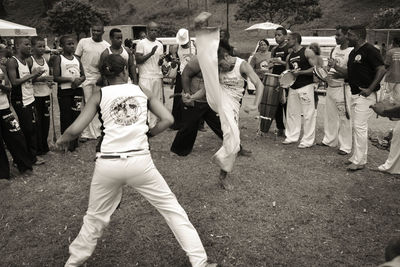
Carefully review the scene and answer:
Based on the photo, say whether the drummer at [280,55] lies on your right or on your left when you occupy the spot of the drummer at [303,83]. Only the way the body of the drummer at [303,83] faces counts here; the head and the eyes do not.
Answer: on your right

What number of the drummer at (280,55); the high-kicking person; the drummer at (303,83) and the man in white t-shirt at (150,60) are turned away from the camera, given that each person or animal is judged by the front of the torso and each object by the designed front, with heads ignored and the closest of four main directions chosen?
0

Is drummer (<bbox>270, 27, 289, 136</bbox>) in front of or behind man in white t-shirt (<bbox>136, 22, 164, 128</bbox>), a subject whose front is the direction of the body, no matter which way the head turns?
in front

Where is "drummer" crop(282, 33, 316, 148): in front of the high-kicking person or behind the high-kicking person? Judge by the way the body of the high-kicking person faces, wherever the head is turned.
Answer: behind

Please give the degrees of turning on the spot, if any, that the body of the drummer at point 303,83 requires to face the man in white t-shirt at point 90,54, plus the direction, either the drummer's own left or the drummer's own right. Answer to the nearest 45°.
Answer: approximately 45° to the drummer's own right

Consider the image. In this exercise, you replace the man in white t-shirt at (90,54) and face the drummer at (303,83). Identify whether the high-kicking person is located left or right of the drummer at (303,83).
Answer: right

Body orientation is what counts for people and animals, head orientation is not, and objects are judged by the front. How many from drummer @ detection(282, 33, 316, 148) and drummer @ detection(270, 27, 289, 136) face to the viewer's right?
0

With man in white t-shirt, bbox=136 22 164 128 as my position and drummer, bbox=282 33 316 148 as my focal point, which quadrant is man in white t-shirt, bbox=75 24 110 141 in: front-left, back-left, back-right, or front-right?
back-right

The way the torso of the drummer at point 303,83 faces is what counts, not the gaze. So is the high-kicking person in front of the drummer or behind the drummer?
in front

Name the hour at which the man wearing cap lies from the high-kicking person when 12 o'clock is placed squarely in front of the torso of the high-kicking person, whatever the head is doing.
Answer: The man wearing cap is roughly at 4 o'clock from the high-kicking person.

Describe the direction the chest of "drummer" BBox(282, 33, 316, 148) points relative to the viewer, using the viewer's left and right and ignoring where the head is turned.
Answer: facing the viewer and to the left of the viewer

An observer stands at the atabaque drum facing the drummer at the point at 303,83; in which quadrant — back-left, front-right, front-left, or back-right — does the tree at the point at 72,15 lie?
back-left

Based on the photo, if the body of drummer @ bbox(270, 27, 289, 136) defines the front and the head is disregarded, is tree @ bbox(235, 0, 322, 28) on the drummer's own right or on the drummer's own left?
on the drummer's own right

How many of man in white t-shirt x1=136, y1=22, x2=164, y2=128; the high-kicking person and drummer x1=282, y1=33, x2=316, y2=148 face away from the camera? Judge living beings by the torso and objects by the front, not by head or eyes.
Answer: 0

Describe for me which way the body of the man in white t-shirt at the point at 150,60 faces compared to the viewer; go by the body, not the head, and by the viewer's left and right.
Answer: facing the viewer and to the right of the viewer

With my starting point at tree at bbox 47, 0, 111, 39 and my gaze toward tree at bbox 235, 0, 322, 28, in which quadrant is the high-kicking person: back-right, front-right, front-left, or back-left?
front-right

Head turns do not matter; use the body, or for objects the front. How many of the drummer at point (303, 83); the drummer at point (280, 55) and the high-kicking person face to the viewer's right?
0
